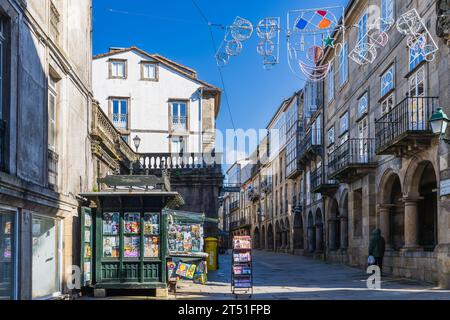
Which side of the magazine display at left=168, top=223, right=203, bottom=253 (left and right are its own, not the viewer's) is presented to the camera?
front

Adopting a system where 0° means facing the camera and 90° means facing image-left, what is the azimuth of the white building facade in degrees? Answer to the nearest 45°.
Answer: approximately 0°

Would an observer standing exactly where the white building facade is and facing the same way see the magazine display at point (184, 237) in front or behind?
in front

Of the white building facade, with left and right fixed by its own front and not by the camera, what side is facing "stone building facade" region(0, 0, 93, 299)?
front

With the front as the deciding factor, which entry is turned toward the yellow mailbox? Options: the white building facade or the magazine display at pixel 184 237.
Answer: the white building facade

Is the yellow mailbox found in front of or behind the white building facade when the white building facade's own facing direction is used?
in front

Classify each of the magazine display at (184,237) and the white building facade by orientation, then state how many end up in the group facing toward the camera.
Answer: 2
